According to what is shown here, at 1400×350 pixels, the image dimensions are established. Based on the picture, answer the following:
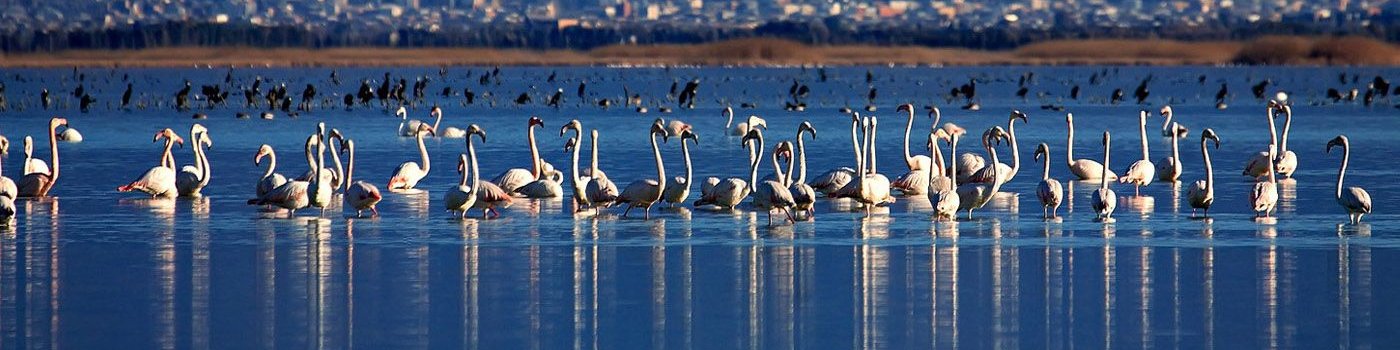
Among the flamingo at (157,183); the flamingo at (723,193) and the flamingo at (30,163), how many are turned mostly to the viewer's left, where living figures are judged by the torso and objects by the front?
1

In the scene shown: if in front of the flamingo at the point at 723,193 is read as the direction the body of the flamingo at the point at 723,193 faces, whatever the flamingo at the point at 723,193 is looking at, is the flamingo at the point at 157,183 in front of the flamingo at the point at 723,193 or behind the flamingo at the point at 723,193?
behind

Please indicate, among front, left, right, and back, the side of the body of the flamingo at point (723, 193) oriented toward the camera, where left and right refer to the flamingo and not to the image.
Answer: right

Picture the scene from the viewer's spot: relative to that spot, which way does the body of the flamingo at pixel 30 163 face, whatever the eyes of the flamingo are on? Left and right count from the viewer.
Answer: facing to the left of the viewer

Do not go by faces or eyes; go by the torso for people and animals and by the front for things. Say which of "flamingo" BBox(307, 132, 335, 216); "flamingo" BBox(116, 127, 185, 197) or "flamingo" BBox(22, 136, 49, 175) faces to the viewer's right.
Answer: "flamingo" BBox(116, 127, 185, 197)

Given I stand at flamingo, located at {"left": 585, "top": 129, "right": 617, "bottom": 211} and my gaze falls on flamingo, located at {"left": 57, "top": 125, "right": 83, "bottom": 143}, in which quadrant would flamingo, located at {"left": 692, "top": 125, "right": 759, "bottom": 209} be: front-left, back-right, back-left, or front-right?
back-right

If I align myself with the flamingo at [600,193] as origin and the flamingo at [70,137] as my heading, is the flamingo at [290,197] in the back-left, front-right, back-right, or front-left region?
front-left

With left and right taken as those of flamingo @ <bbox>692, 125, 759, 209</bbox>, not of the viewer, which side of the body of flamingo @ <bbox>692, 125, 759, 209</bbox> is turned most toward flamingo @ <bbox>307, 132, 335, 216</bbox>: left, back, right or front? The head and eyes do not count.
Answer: back

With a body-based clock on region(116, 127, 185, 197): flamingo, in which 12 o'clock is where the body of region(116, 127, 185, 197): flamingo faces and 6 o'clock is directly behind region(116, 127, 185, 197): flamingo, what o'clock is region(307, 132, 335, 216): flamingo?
region(307, 132, 335, 216): flamingo is roughly at 2 o'clock from region(116, 127, 185, 197): flamingo.

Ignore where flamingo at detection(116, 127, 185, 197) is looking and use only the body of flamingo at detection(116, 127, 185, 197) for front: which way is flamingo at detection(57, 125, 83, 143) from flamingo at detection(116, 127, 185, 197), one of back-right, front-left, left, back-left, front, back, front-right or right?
left

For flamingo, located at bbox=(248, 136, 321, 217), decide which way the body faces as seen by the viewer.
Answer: to the viewer's right
